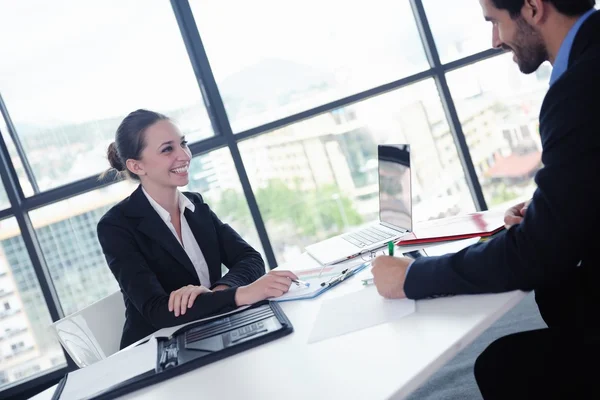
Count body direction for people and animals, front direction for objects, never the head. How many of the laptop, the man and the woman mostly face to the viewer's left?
2

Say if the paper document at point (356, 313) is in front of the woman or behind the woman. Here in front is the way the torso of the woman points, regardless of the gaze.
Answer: in front

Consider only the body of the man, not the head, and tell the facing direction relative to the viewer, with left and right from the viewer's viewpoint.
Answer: facing to the left of the viewer

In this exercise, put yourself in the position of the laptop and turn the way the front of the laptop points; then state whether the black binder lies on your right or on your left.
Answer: on your left

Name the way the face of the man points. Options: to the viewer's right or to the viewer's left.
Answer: to the viewer's left

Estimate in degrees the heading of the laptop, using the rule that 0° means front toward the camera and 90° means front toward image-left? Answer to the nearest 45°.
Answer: approximately 90°

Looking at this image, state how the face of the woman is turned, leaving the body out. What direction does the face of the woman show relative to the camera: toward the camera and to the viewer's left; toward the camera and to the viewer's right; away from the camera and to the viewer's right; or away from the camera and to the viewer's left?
toward the camera and to the viewer's right

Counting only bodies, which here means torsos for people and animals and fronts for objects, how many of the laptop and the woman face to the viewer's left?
1

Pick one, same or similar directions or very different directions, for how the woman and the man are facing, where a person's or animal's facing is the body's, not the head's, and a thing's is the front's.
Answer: very different directions

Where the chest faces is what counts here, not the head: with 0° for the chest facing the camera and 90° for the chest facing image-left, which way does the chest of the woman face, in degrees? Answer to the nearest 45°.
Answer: approximately 315°

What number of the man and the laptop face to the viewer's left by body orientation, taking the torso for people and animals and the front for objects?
2
